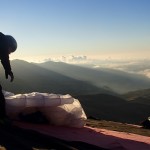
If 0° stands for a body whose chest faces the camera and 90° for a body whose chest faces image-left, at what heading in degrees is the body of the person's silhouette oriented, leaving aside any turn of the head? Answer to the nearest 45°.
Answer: approximately 270°

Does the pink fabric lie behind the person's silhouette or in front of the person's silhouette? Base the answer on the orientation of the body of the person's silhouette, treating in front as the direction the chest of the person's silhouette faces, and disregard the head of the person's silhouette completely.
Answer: in front
